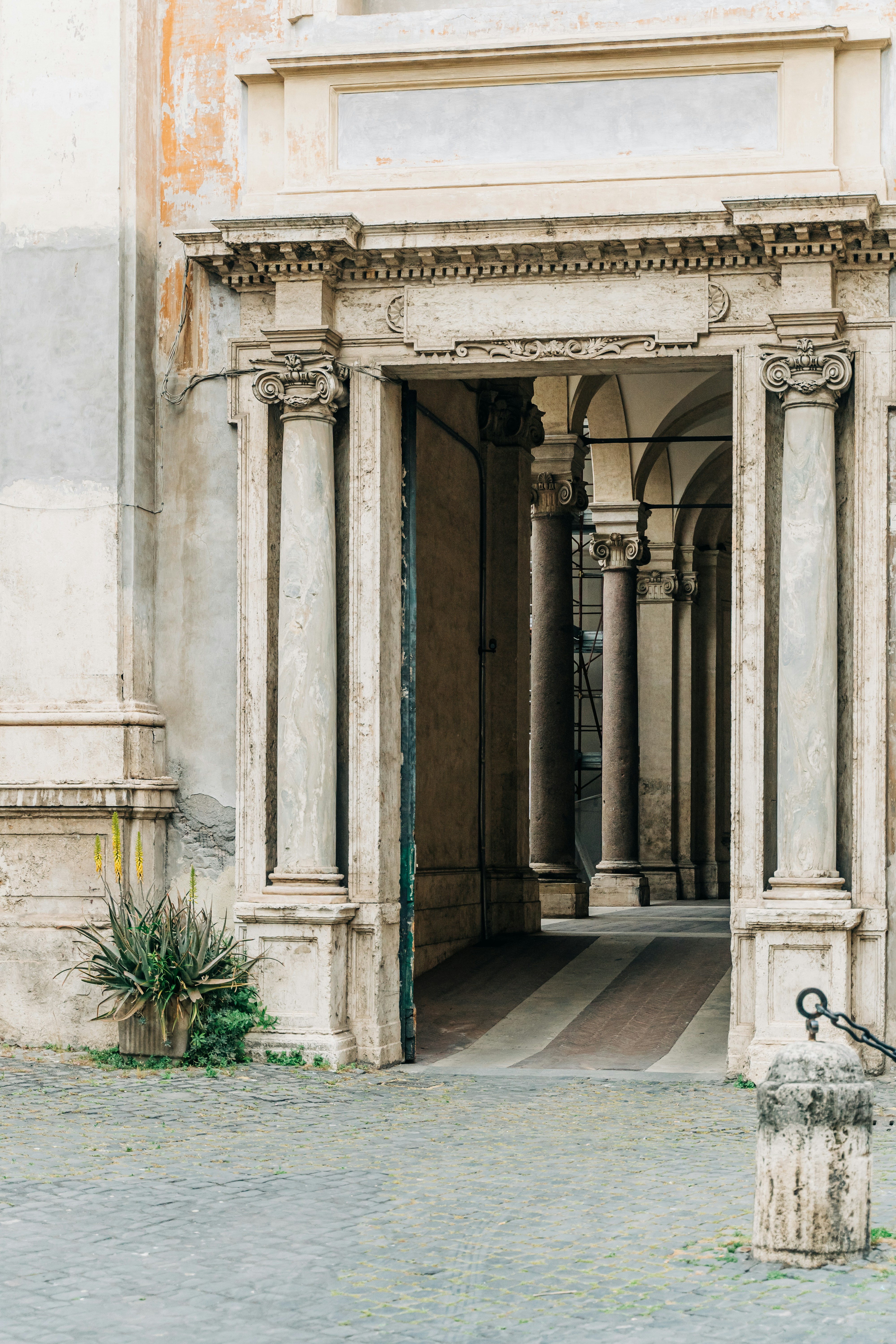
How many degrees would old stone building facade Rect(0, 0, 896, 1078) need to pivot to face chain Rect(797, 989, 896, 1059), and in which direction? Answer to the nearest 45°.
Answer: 0° — it already faces it

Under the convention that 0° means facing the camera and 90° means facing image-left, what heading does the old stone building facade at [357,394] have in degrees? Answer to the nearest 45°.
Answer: approximately 0°
